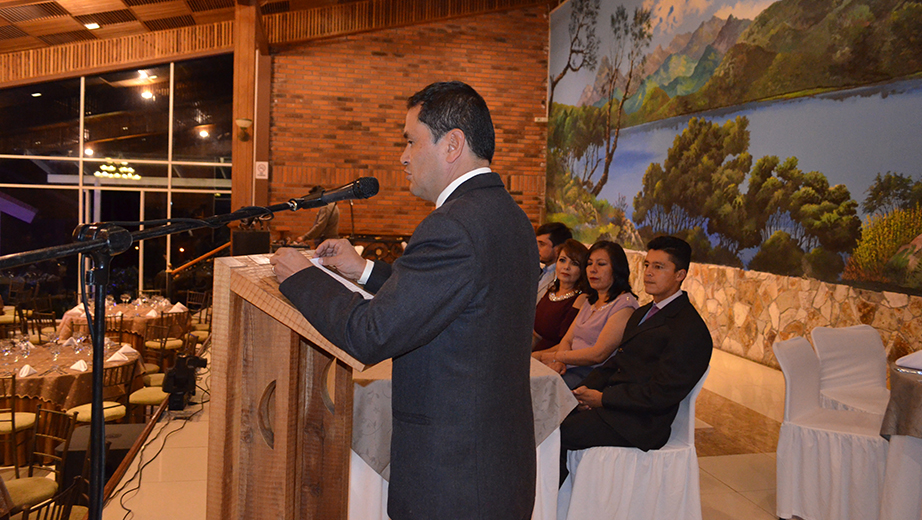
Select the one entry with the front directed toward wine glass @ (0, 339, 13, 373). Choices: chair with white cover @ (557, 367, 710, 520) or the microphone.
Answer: the chair with white cover

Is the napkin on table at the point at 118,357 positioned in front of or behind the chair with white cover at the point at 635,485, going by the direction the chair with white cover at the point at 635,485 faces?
in front

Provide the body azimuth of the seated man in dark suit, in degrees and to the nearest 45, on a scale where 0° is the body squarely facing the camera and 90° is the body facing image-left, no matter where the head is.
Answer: approximately 45°

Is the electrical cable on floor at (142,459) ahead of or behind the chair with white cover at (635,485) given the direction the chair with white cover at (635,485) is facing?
ahead

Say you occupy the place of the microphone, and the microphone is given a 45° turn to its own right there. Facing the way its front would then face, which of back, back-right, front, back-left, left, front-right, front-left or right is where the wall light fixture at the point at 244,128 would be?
back-left

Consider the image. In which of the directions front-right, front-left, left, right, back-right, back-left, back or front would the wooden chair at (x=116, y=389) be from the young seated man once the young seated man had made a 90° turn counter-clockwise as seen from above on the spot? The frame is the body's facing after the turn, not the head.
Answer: back-right

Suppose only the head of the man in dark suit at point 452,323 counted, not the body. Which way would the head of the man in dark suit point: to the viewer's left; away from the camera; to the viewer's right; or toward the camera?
to the viewer's left

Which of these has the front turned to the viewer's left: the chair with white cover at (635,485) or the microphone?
the chair with white cover

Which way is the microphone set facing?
to the viewer's right

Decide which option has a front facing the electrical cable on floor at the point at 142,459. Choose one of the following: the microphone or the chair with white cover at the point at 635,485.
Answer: the chair with white cover
